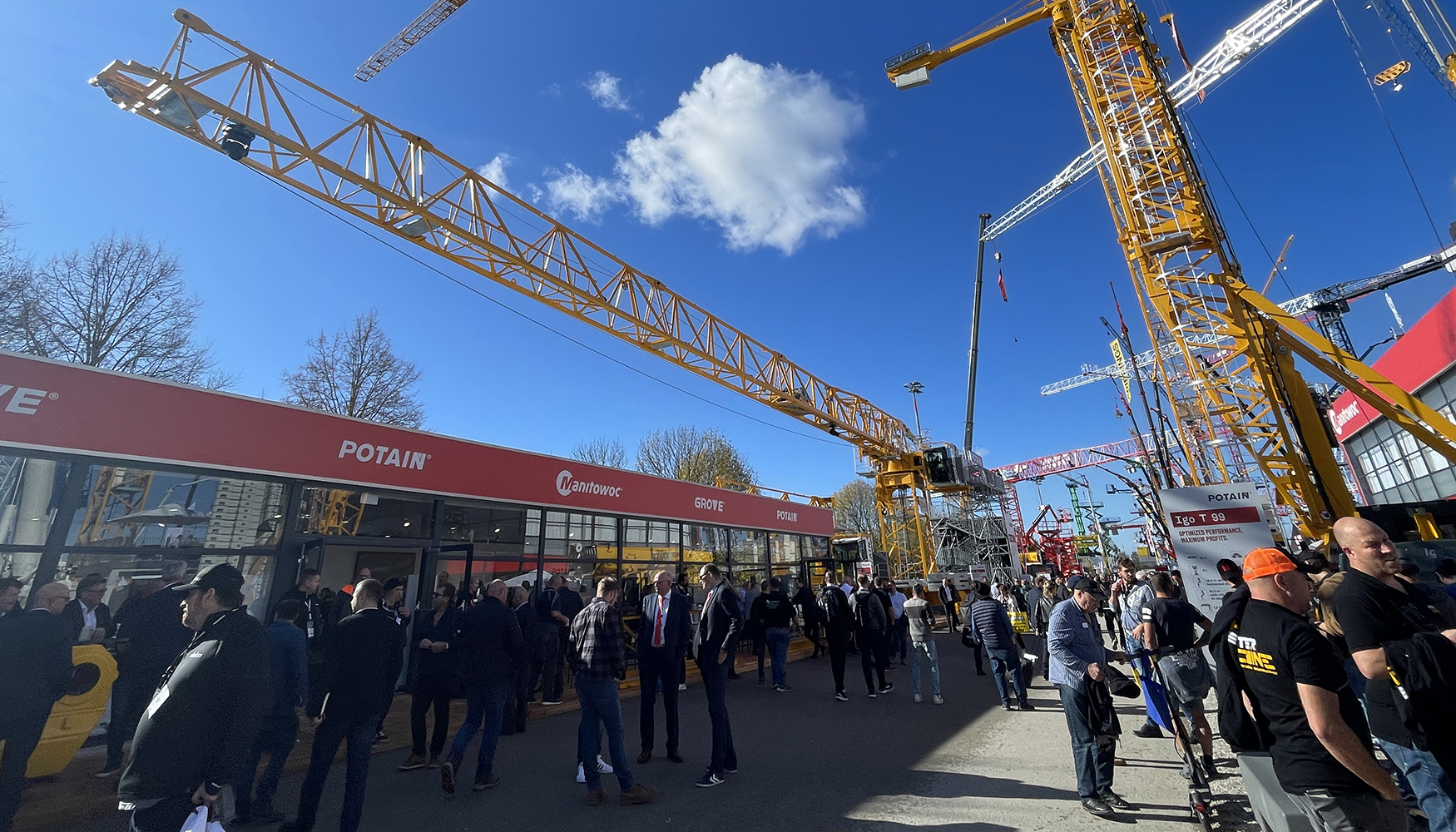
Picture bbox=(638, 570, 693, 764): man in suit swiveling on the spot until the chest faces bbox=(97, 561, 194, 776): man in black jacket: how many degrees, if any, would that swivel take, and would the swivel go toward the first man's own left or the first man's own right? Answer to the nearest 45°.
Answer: approximately 90° to the first man's own right

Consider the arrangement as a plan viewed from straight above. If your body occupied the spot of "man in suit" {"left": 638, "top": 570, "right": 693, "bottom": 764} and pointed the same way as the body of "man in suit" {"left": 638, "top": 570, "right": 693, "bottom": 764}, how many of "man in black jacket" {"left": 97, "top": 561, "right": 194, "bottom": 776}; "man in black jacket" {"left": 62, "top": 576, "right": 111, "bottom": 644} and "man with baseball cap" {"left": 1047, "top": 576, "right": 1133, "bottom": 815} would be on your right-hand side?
2

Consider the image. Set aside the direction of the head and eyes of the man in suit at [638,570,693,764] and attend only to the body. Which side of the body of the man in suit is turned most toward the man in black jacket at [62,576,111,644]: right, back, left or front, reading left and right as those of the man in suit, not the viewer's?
right

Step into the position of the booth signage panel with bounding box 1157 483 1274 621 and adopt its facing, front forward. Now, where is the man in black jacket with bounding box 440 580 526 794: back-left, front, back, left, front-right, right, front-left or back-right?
front-right

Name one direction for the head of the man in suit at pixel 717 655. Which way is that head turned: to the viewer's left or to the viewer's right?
to the viewer's left

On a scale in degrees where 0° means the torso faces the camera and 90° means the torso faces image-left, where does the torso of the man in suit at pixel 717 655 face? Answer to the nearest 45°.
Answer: approximately 90°
